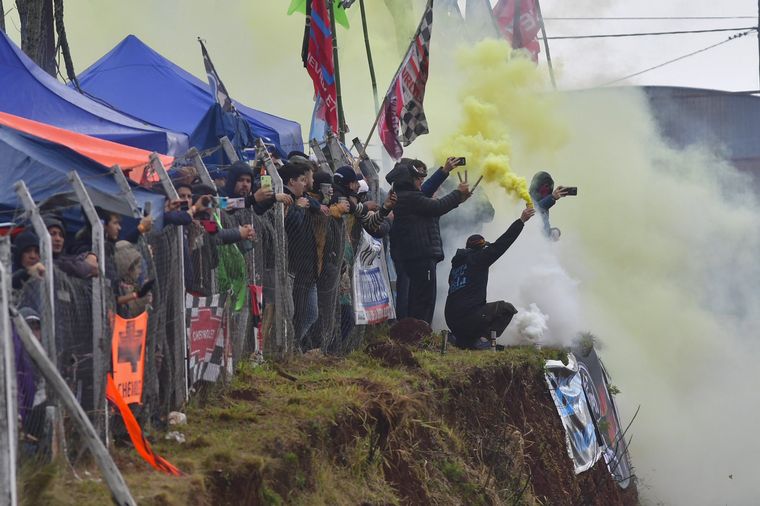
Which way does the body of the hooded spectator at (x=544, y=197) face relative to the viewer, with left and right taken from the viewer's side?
facing to the right of the viewer

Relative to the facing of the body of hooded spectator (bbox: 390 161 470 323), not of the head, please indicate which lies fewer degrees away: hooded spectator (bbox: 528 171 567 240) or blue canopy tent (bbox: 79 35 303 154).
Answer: the hooded spectator

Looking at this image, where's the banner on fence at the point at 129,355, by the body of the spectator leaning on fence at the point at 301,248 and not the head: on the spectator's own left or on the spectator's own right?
on the spectator's own right
